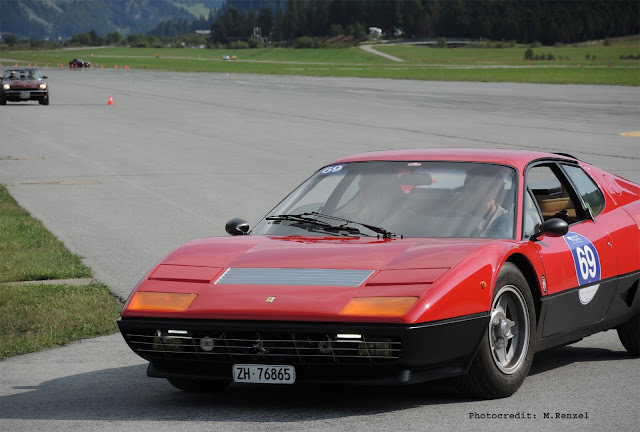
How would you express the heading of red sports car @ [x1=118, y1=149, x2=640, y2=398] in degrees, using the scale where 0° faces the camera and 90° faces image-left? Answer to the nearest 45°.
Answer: approximately 45°

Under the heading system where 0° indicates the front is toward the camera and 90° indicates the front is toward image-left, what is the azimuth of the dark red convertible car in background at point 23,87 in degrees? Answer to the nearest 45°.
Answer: approximately 0°

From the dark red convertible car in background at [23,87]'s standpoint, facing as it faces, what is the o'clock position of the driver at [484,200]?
The driver is roughly at 12 o'clock from the dark red convertible car in background.

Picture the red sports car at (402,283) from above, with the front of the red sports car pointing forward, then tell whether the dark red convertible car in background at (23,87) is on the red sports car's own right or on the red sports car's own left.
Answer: on the red sports car's own right
